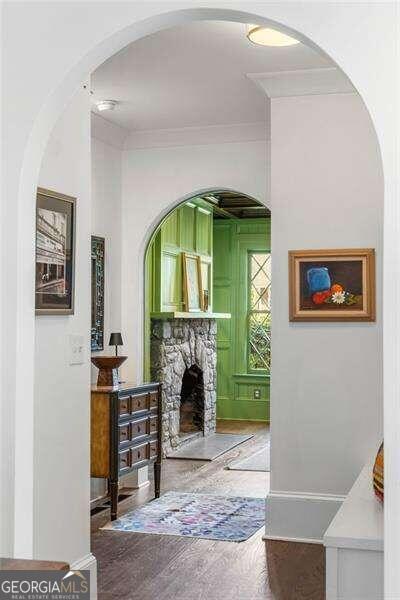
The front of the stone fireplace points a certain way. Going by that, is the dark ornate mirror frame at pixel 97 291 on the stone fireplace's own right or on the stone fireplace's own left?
on the stone fireplace's own right

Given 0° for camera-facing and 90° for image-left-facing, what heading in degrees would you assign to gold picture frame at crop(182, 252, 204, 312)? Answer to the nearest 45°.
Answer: approximately 315°

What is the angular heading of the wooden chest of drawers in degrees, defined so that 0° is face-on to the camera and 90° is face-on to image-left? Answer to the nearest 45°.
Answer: approximately 315°

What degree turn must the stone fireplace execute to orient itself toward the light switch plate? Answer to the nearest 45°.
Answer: approximately 45° to its right

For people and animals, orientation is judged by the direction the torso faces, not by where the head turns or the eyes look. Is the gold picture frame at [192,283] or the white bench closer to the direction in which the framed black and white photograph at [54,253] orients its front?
the white bench

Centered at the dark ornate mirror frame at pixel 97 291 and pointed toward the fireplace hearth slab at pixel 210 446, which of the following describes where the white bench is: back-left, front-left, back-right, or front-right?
back-right

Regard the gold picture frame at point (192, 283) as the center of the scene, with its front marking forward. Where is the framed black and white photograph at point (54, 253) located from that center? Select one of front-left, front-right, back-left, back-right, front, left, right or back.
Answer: front-right
